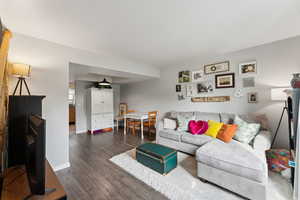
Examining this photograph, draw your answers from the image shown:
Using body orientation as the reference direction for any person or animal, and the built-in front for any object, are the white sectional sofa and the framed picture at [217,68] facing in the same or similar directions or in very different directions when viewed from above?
same or similar directions

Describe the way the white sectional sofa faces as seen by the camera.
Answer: facing the viewer and to the left of the viewer

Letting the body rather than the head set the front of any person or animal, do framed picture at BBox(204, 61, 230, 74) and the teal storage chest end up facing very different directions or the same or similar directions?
same or similar directions

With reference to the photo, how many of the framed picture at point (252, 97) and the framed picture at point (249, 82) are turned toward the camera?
2

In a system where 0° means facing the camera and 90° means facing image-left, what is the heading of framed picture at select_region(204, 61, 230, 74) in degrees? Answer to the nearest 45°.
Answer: approximately 45°

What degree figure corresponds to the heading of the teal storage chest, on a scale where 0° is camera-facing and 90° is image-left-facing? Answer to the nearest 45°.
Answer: approximately 45°

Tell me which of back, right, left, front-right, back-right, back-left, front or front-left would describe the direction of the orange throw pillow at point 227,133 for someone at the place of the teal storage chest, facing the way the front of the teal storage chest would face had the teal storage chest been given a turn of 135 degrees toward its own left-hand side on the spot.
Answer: front

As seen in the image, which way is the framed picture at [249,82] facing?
toward the camera

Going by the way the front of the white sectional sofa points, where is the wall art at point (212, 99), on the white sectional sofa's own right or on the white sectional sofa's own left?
on the white sectional sofa's own right

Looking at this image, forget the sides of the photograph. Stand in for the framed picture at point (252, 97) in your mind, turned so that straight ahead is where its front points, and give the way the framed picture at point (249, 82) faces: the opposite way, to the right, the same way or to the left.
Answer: the same way

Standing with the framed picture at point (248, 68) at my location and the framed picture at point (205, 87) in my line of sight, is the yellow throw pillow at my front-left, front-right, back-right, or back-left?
front-left

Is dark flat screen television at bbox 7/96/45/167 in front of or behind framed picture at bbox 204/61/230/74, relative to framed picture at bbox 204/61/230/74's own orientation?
in front

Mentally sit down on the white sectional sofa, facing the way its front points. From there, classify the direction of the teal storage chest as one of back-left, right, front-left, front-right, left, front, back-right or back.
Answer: front-right
